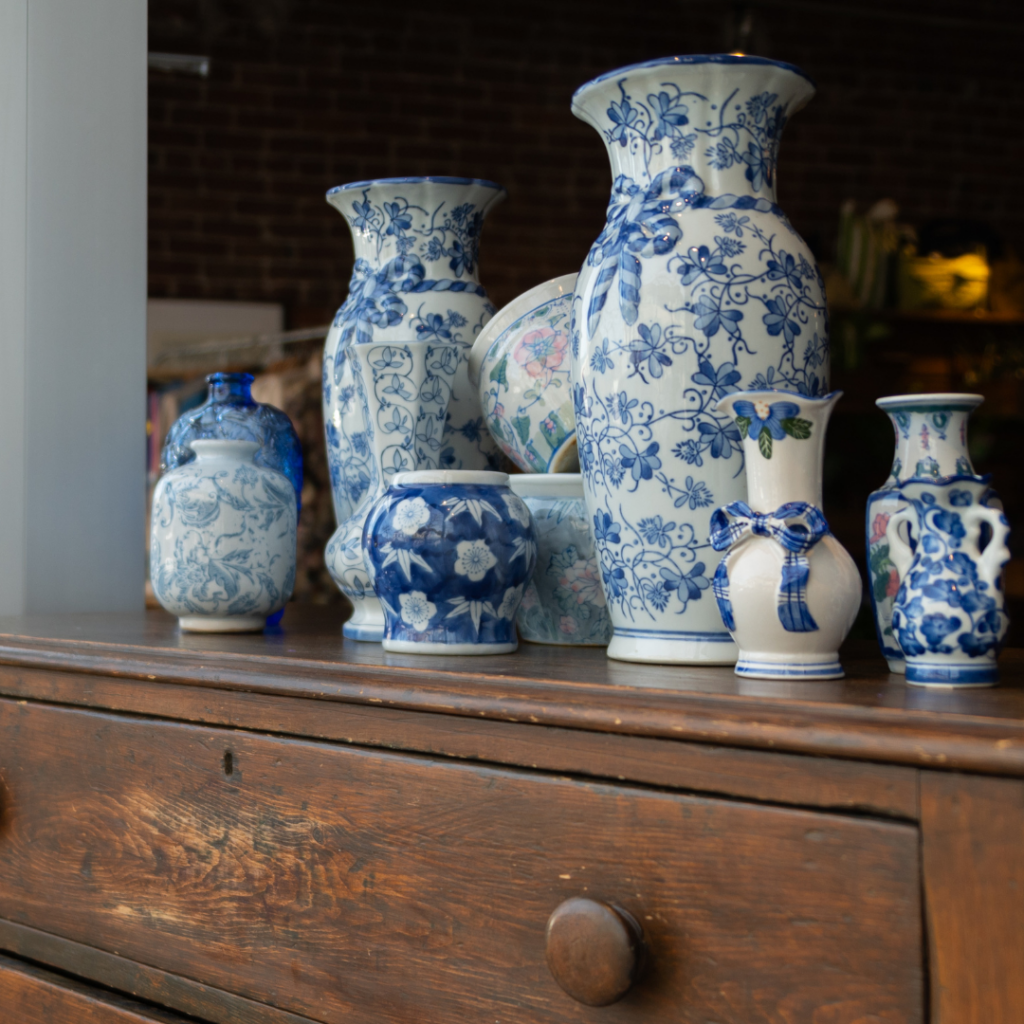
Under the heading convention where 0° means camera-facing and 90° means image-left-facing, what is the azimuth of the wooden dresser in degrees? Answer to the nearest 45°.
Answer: approximately 45°
